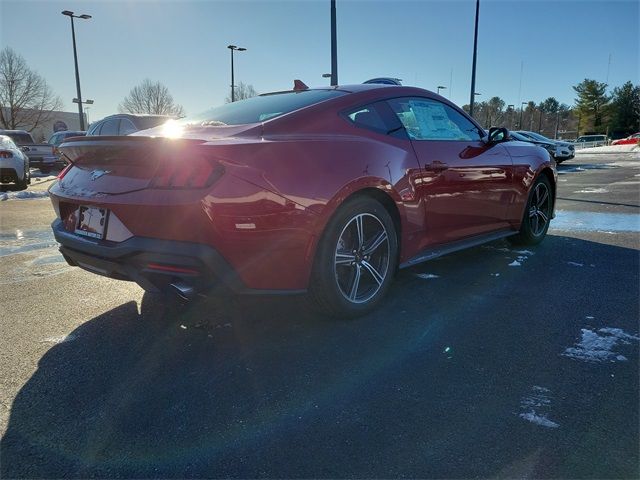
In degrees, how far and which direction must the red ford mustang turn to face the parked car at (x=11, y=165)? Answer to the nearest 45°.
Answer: approximately 90° to its left

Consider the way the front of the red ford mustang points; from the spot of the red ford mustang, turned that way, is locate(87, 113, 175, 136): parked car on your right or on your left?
on your left

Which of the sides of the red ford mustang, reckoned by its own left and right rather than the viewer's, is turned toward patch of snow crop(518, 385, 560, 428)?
right

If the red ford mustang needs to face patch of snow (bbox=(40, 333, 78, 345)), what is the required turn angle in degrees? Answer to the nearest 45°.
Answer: approximately 135° to its left

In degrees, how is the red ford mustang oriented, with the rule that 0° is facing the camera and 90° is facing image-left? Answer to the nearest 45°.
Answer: approximately 225°

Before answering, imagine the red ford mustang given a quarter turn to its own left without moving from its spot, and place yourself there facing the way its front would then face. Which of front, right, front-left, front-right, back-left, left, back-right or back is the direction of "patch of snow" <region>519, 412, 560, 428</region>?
back

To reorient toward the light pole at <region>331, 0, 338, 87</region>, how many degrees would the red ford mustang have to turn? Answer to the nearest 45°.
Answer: approximately 45° to its left

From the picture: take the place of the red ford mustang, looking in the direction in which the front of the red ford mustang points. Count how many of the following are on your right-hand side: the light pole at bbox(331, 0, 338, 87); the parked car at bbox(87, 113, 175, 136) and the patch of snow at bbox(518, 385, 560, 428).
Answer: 1
